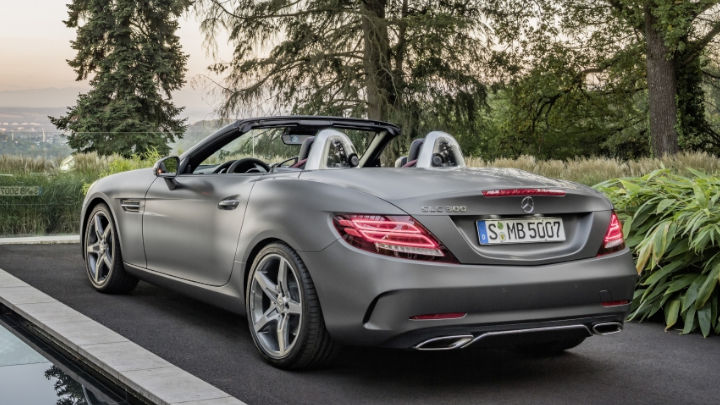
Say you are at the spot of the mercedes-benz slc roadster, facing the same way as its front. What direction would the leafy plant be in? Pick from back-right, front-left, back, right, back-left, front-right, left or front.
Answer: right

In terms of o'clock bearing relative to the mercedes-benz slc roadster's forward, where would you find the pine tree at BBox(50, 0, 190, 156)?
The pine tree is roughly at 1 o'clock from the mercedes-benz slc roadster.

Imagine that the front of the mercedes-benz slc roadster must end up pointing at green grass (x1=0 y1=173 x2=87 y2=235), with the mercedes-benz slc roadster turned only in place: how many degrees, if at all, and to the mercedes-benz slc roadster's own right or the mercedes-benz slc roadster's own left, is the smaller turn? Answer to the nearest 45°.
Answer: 0° — it already faces it

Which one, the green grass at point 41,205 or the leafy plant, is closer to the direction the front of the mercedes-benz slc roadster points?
the green grass

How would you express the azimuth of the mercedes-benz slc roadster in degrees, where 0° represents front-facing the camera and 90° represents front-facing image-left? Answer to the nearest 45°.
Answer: approximately 135°
